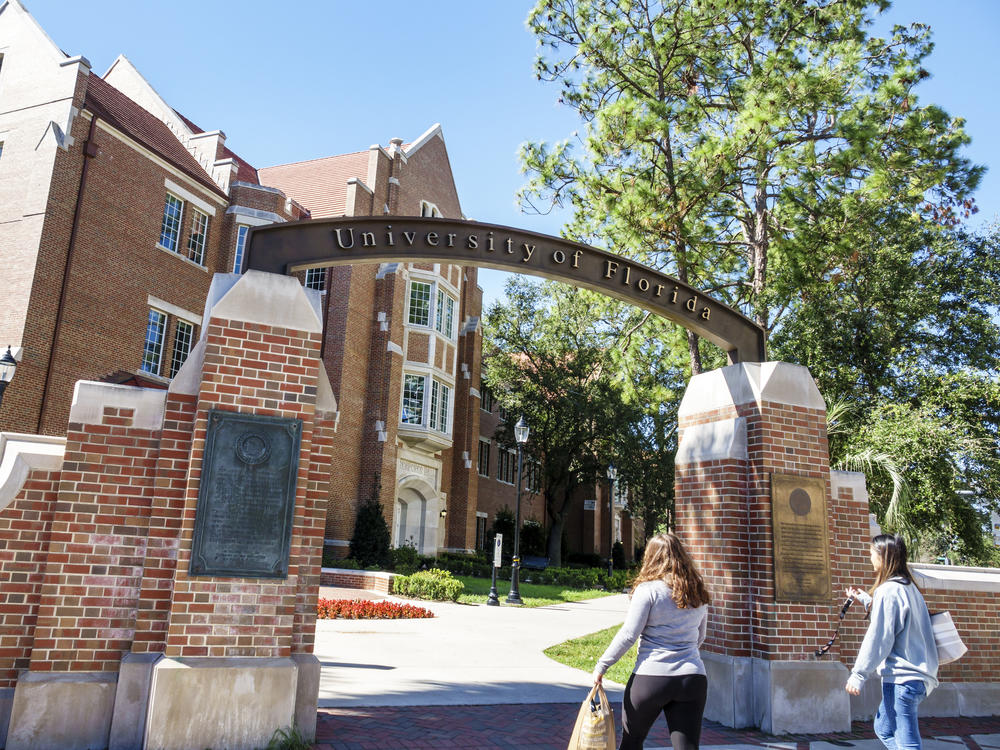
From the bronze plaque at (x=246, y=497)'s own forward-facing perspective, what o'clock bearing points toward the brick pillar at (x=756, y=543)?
The brick pillar is roughly at 9 o'clock from the bronze plaque.

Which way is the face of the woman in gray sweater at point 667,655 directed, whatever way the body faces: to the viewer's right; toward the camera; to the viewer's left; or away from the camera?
away from the camera

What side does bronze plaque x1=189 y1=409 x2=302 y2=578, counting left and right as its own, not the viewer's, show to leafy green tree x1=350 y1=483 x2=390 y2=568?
back

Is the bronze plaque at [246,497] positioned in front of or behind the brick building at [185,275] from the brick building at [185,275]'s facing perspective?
in front

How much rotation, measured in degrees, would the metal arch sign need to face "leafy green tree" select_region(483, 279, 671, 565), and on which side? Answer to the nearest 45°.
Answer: approximately 135° to its left

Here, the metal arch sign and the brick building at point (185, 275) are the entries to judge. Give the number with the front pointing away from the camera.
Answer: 0

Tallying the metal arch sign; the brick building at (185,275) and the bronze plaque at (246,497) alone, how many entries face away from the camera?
0

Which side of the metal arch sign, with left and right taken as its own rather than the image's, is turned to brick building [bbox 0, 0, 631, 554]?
back

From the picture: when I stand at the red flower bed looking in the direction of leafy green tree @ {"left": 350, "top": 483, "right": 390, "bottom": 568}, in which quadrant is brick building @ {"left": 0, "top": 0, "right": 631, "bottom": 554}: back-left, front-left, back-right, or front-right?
front-left

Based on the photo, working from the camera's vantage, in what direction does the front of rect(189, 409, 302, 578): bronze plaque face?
facing the viewer

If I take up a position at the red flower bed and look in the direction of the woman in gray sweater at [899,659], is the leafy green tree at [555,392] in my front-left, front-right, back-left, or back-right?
back-left

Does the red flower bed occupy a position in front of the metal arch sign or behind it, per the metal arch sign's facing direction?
behind

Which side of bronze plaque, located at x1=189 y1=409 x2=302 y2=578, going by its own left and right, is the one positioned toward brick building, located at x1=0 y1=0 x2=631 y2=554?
back

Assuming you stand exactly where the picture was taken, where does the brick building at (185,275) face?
facing the viewer and to the right of the viewer
